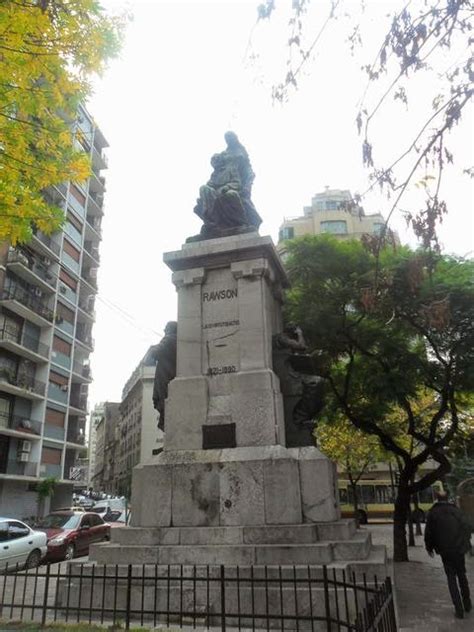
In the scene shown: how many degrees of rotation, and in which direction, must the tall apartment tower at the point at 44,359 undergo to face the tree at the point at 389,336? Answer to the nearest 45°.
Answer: approximately 45° to its right

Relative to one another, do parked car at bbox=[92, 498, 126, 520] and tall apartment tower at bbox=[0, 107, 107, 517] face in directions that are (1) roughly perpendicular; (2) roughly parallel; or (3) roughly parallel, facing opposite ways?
roughly perpendicular

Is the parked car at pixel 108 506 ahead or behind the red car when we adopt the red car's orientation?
behind

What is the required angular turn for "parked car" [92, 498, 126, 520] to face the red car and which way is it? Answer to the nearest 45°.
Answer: approximately 45° to its left

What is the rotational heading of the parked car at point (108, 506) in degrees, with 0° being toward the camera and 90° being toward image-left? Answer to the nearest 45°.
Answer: approximately 45°

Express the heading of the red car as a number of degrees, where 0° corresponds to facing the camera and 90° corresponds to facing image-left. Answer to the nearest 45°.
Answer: approximately 45°

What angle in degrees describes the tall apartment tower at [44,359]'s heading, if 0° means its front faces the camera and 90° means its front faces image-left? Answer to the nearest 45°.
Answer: approximately 315°

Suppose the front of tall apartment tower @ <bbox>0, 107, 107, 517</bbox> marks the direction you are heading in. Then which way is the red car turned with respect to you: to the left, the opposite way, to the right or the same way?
to the right

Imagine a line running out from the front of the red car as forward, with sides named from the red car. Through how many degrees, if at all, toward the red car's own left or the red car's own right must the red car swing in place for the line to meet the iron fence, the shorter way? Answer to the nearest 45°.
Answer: approximately 45° to the red car's own left
